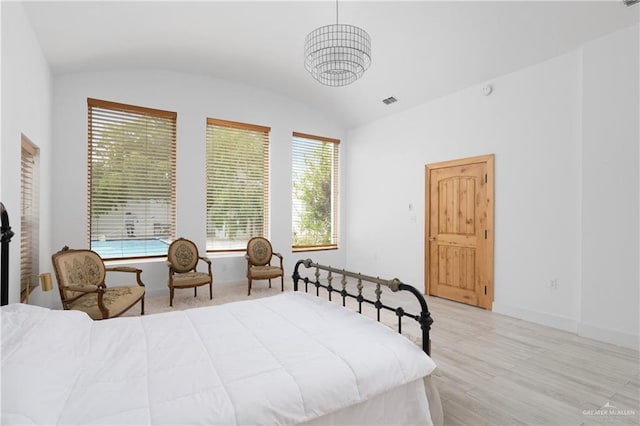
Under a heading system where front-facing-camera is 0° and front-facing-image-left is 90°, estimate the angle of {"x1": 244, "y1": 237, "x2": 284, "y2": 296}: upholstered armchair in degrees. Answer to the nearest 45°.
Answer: approximately 315°

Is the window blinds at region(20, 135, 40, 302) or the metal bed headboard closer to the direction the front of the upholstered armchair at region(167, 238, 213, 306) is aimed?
the metal bed headboard

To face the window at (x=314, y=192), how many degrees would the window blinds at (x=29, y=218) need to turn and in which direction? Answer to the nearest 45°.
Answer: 0° — it already faces it

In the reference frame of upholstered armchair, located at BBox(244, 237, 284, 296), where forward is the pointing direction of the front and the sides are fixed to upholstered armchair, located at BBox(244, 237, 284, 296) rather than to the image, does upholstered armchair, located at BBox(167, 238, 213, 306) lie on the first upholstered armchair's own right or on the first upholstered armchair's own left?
on the first upholstered armchair's own right

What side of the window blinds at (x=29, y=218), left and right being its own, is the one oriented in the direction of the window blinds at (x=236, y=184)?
front

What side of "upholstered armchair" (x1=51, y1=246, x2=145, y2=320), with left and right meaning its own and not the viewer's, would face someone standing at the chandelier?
front

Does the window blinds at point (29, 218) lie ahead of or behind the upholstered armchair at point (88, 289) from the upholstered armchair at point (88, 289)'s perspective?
behind

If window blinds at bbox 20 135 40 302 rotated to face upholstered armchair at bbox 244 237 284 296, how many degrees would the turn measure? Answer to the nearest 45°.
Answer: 0° — it already faces it

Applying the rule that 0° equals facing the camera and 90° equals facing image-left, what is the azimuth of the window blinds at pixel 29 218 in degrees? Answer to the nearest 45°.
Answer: approximately 270°

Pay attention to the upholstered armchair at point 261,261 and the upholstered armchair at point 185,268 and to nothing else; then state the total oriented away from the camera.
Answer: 0

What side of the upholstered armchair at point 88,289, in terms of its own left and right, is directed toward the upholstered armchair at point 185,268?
left
